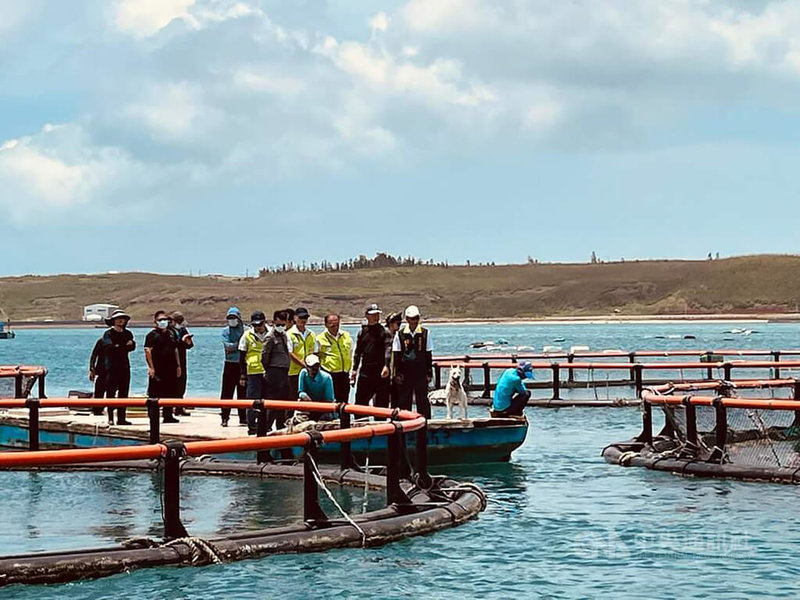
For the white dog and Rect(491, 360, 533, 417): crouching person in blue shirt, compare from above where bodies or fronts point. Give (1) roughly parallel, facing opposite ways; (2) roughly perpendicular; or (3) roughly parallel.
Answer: roughly perpendicular

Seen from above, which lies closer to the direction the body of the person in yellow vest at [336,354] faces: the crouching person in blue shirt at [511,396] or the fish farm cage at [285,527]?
the fish farm cage

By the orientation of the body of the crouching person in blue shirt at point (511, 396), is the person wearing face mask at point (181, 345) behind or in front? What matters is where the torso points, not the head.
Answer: behind

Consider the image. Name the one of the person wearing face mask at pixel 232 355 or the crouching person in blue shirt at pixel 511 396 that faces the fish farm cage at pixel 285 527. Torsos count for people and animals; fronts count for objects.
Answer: the person wearing face mask

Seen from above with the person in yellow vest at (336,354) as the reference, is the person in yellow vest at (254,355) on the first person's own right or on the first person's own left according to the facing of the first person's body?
on the first person's own right

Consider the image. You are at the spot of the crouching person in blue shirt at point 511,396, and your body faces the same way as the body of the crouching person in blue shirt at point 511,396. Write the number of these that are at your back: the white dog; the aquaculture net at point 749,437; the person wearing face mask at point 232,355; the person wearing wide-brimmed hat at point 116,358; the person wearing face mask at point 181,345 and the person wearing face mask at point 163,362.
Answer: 5

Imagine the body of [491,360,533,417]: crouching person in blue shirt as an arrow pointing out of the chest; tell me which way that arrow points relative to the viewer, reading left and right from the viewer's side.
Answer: facing to the right of the viewer

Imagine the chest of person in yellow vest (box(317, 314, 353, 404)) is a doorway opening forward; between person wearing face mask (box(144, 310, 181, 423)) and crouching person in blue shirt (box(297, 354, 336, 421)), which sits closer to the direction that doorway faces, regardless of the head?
the crouching person in blue shirt

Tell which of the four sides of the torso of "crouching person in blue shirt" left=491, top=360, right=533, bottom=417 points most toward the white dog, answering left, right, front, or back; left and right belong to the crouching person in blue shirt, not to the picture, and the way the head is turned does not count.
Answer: back

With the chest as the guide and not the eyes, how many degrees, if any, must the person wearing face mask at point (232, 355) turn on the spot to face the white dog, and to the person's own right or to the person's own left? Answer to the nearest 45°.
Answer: approximately 90° to the person's own left

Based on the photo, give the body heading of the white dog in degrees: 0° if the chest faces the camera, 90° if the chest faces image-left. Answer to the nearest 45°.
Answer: approximately 0°

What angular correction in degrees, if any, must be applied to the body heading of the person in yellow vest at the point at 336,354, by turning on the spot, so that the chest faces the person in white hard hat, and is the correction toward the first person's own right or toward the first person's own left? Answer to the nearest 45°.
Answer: approximately 45° to the first person's own left
